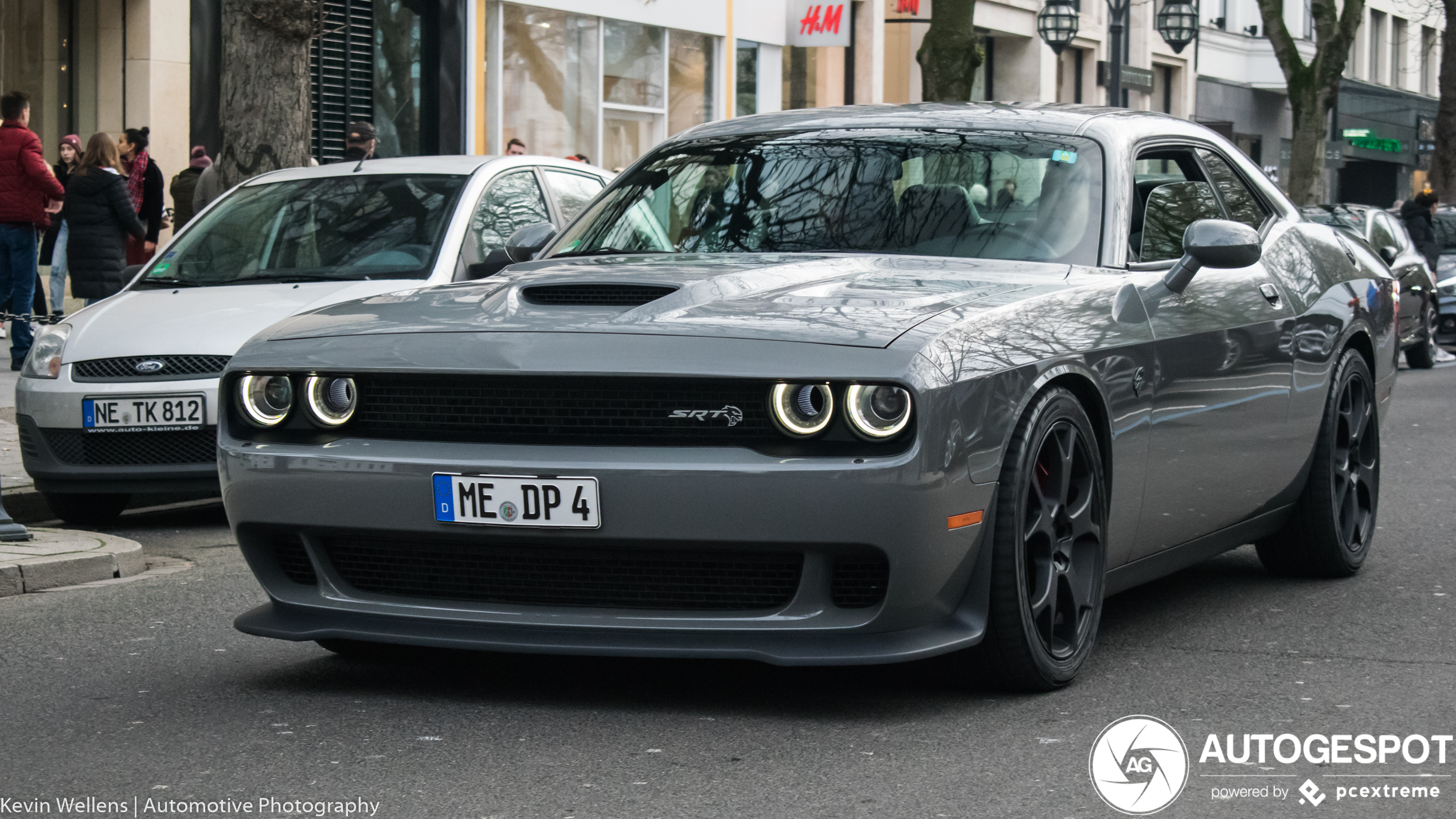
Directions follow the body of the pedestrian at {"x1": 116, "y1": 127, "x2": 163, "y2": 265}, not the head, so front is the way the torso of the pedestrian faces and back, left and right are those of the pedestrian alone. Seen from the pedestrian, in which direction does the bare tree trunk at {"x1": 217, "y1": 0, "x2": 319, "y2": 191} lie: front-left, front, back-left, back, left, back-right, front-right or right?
left

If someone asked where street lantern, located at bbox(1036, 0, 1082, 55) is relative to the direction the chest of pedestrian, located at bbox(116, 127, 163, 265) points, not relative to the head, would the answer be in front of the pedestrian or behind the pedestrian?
behind

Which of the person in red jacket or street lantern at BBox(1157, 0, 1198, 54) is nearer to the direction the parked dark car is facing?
the person in red jacket

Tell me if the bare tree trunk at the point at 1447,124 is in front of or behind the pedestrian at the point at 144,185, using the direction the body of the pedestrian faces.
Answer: behind

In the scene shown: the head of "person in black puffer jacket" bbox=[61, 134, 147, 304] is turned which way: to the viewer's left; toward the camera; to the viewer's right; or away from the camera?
away from the camera
